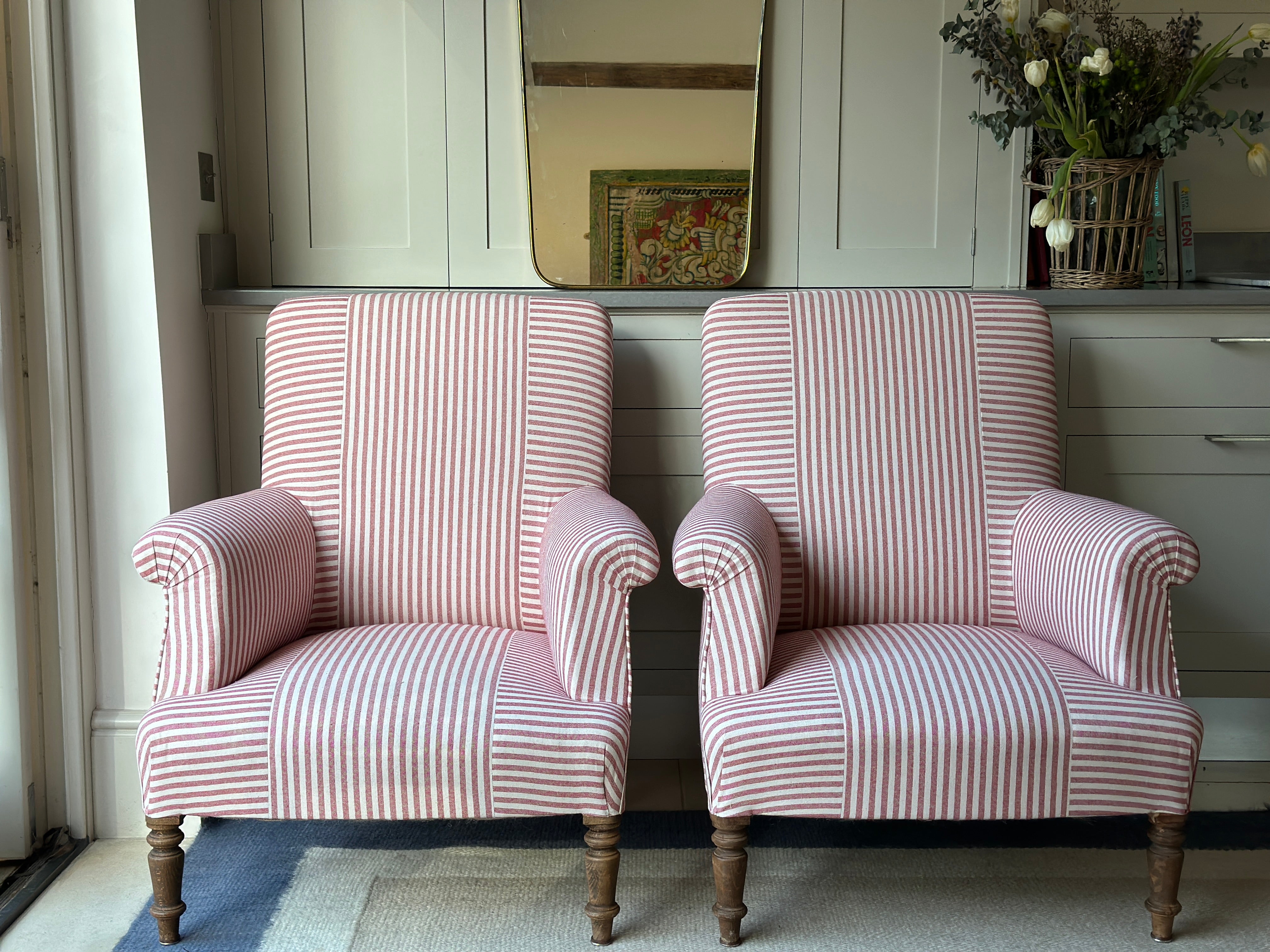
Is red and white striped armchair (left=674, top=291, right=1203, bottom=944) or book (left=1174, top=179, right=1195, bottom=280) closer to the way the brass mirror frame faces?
the red and white striped armchair

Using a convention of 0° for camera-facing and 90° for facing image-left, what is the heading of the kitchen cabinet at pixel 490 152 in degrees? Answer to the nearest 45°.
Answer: approximately 0°

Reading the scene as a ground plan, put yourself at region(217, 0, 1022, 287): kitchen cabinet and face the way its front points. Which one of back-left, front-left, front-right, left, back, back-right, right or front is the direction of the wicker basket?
left

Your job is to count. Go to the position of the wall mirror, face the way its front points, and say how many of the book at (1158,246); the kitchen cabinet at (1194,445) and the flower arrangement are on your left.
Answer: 3
